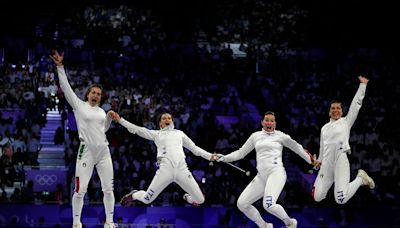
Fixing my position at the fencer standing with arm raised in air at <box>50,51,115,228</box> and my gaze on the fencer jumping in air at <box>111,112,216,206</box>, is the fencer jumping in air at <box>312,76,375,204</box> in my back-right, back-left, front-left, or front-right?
front-right

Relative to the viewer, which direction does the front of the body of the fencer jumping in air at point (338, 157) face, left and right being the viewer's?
facing the viewer

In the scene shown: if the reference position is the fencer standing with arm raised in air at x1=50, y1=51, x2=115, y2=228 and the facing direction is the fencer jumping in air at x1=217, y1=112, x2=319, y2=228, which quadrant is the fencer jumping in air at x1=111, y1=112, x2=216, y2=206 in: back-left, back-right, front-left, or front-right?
front-left

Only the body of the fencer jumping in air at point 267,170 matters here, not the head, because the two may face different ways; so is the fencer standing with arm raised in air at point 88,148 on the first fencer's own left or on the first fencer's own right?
on the first fencer's own right

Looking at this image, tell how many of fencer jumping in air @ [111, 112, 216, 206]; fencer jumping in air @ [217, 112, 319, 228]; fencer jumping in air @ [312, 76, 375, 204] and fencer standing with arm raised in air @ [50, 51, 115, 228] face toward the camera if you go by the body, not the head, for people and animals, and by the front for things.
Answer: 4

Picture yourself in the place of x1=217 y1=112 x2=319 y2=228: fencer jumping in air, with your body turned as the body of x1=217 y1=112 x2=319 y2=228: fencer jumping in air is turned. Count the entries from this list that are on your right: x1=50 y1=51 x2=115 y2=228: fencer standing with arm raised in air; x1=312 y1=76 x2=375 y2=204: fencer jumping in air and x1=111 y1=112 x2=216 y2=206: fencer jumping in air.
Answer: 2

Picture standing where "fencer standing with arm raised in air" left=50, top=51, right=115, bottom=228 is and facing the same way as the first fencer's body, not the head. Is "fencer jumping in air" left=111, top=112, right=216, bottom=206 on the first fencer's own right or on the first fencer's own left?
on the first fencer's own left

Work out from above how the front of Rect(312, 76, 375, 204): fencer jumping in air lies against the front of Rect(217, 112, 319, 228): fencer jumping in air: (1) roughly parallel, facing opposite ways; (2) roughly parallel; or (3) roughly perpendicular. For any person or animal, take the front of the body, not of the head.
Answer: roughly parallel

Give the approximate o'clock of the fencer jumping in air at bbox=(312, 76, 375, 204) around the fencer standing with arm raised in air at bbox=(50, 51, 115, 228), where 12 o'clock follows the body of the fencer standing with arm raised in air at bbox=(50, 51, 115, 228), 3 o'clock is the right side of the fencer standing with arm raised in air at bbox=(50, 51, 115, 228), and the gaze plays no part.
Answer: the fencer jumping in air at bbox=(312, 76, 375, 204) is roughly at 9 o'clock from the fencer standing with arm raised in air at bbox=(50, 51, 115, 228).

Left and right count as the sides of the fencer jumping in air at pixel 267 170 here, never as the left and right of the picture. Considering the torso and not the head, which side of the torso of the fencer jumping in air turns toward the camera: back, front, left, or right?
front
